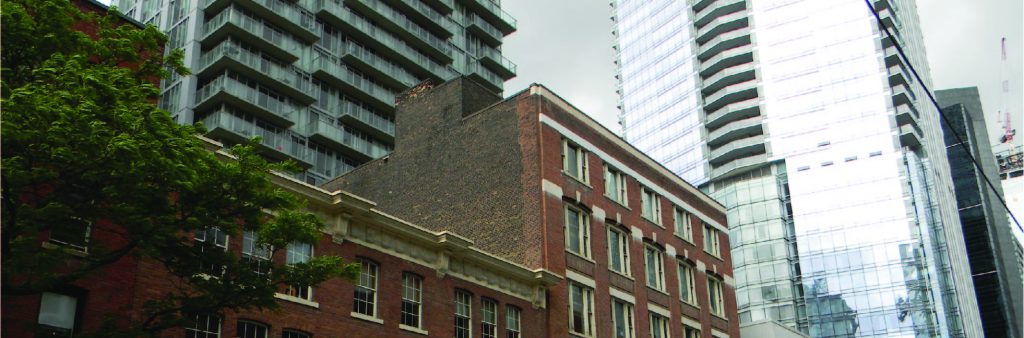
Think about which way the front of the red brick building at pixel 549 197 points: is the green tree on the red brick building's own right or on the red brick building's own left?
on the red brick building's own right

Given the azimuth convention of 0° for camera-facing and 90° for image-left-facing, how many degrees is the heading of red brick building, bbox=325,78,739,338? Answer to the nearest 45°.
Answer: approximately 315°
